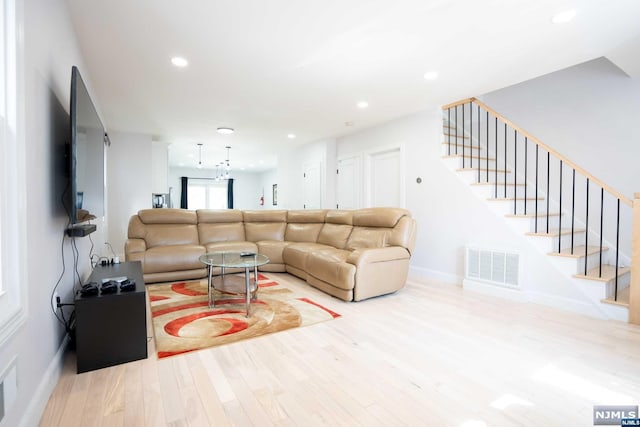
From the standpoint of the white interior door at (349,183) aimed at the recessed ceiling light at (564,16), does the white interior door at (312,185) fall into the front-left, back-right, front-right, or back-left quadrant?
back-right

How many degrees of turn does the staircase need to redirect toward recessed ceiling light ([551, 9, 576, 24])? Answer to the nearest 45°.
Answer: approximately 45° to its right

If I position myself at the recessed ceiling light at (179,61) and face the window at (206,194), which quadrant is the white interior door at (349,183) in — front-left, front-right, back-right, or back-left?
front-right

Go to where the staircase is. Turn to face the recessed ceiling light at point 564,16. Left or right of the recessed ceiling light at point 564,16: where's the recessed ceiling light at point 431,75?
right

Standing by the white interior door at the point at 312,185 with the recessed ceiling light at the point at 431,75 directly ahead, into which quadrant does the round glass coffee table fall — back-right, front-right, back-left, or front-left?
front-right

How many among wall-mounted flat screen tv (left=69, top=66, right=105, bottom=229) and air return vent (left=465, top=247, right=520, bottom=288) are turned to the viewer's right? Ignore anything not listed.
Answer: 1

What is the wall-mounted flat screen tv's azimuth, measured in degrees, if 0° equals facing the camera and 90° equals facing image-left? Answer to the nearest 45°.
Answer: approximately 270°

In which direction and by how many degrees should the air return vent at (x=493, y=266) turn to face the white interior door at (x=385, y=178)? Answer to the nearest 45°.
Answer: approximately 90° to its right

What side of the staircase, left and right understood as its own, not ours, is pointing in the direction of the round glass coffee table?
right

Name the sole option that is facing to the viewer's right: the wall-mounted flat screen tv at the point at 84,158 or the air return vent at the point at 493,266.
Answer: the wall-mounted flat screen tv

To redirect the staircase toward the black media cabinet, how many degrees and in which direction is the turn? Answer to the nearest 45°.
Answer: approximately 90° to its right

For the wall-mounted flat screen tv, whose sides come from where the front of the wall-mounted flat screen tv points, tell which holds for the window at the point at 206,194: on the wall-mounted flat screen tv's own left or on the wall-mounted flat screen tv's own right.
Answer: on the wall-mounted flat screen tv's own left

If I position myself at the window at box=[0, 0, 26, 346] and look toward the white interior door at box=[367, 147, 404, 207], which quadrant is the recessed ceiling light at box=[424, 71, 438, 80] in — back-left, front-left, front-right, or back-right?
front-right

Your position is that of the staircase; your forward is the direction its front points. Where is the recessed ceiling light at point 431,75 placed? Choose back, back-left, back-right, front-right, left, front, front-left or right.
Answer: right

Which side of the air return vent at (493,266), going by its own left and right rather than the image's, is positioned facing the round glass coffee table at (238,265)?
front

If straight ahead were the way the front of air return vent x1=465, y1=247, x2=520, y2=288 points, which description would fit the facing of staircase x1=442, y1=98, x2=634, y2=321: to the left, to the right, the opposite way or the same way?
to the left

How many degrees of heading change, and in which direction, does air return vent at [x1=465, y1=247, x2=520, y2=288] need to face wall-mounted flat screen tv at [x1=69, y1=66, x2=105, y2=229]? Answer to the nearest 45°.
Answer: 0° — it already faces it
